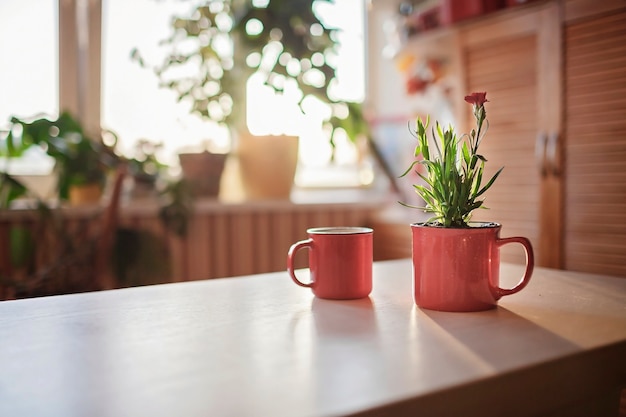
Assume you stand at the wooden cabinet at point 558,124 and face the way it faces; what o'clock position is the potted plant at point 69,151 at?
The potted plant is roughly at 1 o'clock from the wooden cabinet.

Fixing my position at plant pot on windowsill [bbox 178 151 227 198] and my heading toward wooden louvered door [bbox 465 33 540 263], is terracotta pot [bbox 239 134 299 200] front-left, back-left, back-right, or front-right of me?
front-left

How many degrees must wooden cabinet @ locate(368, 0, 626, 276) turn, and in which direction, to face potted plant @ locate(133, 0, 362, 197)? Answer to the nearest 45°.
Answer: approximately 45° to its right

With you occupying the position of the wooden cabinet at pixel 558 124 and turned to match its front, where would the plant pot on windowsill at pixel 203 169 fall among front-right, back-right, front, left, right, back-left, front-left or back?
front-right

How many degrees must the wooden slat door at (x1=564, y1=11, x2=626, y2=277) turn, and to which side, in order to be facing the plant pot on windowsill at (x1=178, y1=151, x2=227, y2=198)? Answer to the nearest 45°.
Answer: approximately 45° to its right

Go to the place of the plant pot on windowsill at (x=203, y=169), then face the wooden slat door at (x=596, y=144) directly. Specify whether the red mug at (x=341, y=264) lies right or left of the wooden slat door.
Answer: right

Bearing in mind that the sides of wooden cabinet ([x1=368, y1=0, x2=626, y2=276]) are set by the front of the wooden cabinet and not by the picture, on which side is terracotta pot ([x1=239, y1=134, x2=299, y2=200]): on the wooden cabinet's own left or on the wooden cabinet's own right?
on the wooden cabinet's own right

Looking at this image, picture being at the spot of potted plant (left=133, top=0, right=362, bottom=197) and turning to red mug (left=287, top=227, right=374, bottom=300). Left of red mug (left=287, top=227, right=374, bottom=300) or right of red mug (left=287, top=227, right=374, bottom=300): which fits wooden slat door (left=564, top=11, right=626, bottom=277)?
left

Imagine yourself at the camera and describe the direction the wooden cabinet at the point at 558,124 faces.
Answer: facing the viewer and to the left of the viewer
